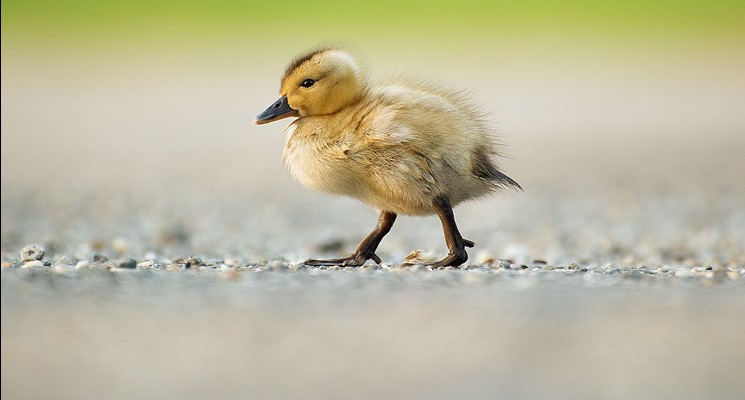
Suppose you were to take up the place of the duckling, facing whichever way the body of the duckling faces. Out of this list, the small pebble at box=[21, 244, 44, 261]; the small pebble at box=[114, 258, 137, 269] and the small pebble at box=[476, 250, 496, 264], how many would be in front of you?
2

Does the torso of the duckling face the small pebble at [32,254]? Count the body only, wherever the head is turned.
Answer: yes

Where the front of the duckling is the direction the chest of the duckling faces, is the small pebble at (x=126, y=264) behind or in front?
in front

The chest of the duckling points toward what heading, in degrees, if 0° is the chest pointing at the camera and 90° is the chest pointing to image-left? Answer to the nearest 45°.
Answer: approximately 90°

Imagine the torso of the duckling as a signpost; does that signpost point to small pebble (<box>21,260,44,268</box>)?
yes

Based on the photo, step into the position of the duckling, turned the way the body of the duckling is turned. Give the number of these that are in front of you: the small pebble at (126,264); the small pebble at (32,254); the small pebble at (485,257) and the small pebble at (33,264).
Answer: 3

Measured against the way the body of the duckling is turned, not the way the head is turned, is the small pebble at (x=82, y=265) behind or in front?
in front
